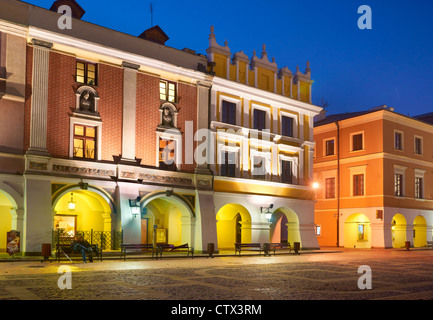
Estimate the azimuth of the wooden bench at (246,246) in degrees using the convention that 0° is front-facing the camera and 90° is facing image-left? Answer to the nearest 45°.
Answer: approximately 315°

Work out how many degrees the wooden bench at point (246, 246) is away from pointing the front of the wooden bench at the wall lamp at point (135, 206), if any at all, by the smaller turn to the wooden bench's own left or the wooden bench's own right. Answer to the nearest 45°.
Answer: approximately 90° to the wooden bench's own right

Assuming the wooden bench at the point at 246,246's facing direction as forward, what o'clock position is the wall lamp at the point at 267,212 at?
The wall lamp is roughly at 8 o'clock from the wooden bench.

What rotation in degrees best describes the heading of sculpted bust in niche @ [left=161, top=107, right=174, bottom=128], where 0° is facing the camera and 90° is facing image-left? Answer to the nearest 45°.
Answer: approximately 315°

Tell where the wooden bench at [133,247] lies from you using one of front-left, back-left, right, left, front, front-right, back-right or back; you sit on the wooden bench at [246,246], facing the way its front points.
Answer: right

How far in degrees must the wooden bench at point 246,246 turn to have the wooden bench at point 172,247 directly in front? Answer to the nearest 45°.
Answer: approximately 90° to its right
